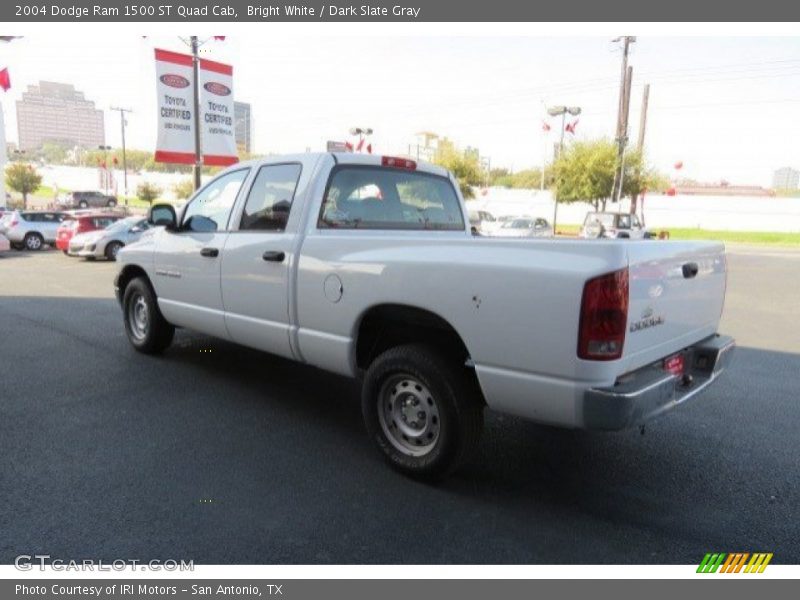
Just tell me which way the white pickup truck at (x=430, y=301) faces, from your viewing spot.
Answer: facing away from the viewer and to the left of the viewer

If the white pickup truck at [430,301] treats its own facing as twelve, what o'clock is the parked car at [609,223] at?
The parked car is roughly at 2 o'clock from the white pickup truck.

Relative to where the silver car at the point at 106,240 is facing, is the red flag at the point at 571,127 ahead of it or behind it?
behind

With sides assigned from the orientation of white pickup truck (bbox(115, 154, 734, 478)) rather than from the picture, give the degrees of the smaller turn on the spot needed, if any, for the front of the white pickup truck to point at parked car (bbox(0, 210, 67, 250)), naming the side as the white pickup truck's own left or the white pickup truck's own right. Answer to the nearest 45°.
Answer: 0° — it already faces it

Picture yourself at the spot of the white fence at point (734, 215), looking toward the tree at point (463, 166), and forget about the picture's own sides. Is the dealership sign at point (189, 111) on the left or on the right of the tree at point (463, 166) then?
left

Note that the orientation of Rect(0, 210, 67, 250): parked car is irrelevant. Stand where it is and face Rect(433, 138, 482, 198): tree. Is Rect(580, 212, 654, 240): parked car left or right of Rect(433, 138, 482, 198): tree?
right
